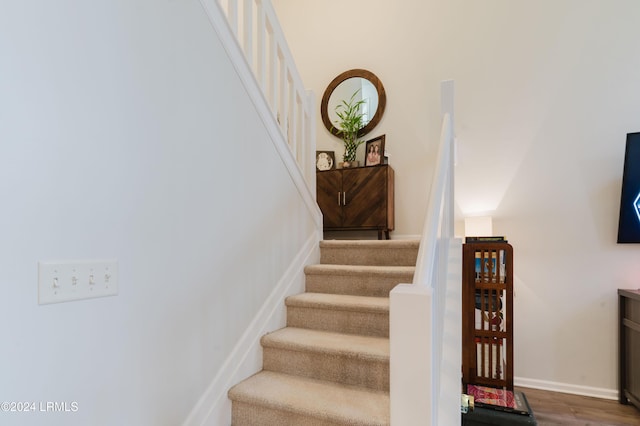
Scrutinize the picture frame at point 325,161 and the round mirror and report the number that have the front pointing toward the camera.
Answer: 2

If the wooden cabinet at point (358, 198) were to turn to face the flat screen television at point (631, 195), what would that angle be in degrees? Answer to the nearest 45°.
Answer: approximately 90° to its left

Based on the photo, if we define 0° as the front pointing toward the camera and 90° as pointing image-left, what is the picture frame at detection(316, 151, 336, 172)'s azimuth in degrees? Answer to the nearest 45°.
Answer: approximately 0°

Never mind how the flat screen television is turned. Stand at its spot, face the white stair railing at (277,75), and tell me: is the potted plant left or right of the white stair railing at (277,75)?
right

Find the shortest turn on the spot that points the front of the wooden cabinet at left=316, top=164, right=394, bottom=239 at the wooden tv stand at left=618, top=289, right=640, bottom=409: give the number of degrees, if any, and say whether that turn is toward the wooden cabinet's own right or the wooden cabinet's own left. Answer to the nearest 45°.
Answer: approximately 90° to the wooden cabinet's own left

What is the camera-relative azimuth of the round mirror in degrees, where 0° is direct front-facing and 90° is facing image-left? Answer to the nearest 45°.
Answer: approximately 0°
